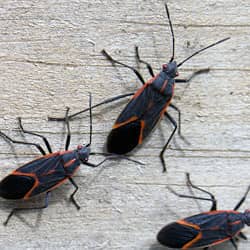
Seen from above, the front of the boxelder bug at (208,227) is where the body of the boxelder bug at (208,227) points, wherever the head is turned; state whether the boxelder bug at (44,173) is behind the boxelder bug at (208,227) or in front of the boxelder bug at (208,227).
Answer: behind

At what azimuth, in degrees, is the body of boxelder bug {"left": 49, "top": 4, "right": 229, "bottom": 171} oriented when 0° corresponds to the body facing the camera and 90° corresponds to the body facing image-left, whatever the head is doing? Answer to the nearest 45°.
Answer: approximately 225°

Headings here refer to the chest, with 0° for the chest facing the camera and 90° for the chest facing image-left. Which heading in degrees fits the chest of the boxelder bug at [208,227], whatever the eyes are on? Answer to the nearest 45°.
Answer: approximately 270°

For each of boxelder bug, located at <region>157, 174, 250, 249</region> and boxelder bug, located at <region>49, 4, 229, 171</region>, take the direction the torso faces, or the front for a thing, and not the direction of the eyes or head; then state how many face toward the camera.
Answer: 0

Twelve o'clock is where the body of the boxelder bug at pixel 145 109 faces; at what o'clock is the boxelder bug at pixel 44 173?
the boxelder bug at pixel 44 173 is roughly at 7 o'clock from the boxelder bug at pixel 145 109.
